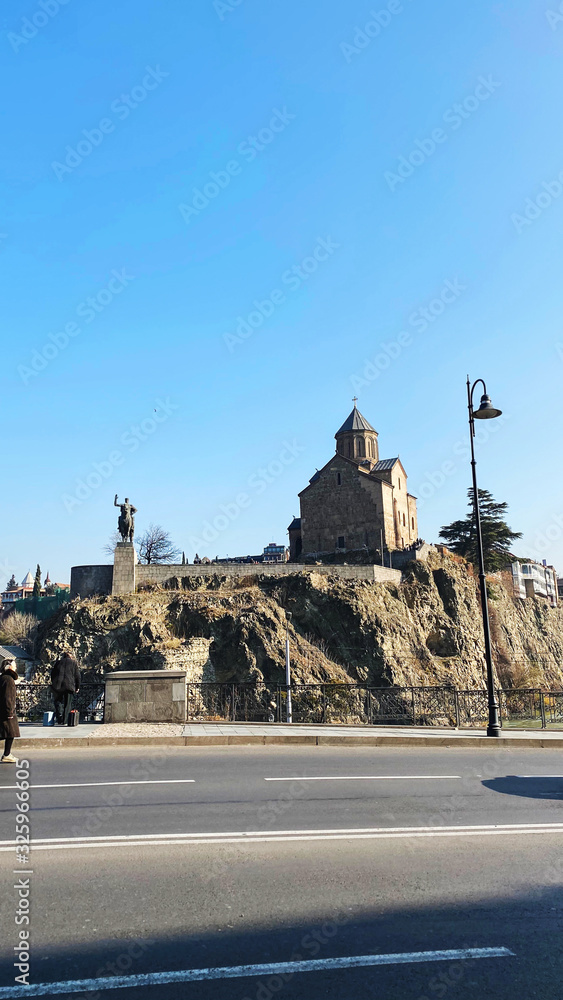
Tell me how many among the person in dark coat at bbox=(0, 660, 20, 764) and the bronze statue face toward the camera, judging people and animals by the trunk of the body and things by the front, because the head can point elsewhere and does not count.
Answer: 1

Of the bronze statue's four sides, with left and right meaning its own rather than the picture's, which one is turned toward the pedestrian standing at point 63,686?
front

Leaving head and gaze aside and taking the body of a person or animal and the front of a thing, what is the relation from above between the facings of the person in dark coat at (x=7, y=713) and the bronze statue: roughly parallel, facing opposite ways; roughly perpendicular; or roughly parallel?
roughly perpendicular

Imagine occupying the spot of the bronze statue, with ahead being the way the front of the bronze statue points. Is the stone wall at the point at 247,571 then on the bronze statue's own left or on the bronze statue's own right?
on the bronze statue's own left

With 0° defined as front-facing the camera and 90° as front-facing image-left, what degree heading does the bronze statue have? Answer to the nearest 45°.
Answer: approximately 0°

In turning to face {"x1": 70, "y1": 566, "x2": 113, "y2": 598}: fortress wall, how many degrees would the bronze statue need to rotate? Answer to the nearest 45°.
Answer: approximately 135° to its right

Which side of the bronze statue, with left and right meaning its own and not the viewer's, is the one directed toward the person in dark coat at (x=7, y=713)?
front

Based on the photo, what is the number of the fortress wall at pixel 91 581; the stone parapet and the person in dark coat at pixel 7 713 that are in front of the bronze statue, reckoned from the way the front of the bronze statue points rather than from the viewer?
2
